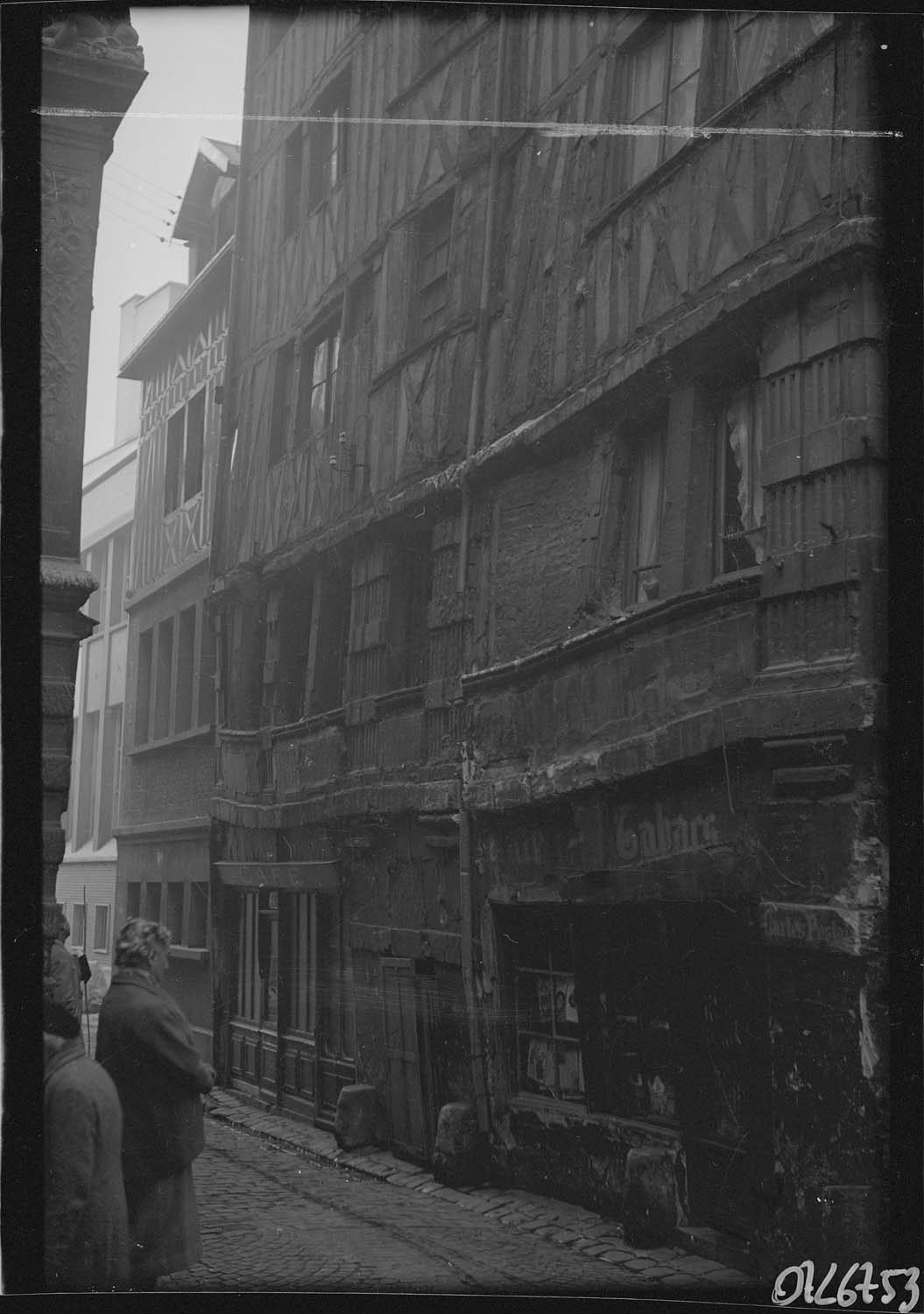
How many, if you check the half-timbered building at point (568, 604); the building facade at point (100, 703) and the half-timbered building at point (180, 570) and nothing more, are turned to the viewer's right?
0

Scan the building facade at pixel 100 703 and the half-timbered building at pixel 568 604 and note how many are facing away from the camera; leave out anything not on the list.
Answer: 0

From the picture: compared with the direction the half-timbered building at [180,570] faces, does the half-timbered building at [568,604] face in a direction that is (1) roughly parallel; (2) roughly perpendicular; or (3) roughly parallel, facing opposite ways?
roughly parallel

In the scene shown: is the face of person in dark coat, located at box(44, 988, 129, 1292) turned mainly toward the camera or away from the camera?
away from the camera

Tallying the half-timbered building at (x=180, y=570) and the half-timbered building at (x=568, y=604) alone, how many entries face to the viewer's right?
0

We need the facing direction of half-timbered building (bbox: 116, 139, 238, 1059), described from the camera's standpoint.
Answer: facing the viewer and to the left of the viewer

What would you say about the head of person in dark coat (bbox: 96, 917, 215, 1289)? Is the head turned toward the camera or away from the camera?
away from the camera
